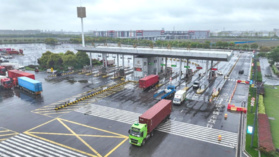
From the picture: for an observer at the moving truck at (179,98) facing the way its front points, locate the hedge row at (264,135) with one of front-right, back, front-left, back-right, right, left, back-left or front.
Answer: left

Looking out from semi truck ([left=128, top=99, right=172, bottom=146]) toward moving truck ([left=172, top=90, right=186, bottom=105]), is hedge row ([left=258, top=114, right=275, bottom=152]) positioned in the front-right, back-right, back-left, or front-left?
front-right

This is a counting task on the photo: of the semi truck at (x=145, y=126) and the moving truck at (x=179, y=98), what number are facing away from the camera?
0

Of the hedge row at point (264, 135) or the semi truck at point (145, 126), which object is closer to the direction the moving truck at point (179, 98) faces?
the semi truck

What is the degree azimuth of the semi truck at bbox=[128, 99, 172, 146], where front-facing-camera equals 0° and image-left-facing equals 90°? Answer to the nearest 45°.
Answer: approximately 45°

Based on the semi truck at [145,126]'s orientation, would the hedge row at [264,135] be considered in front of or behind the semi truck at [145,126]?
behind

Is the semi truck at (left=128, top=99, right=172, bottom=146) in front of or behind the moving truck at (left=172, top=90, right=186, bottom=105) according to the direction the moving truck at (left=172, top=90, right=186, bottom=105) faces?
in front

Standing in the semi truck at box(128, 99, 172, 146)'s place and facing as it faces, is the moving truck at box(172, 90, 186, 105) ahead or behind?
behind

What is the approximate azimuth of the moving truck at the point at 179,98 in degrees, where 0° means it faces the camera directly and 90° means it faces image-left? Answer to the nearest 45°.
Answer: approximately 45°

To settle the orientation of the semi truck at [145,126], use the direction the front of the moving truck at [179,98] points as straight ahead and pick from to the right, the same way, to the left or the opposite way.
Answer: the same way
